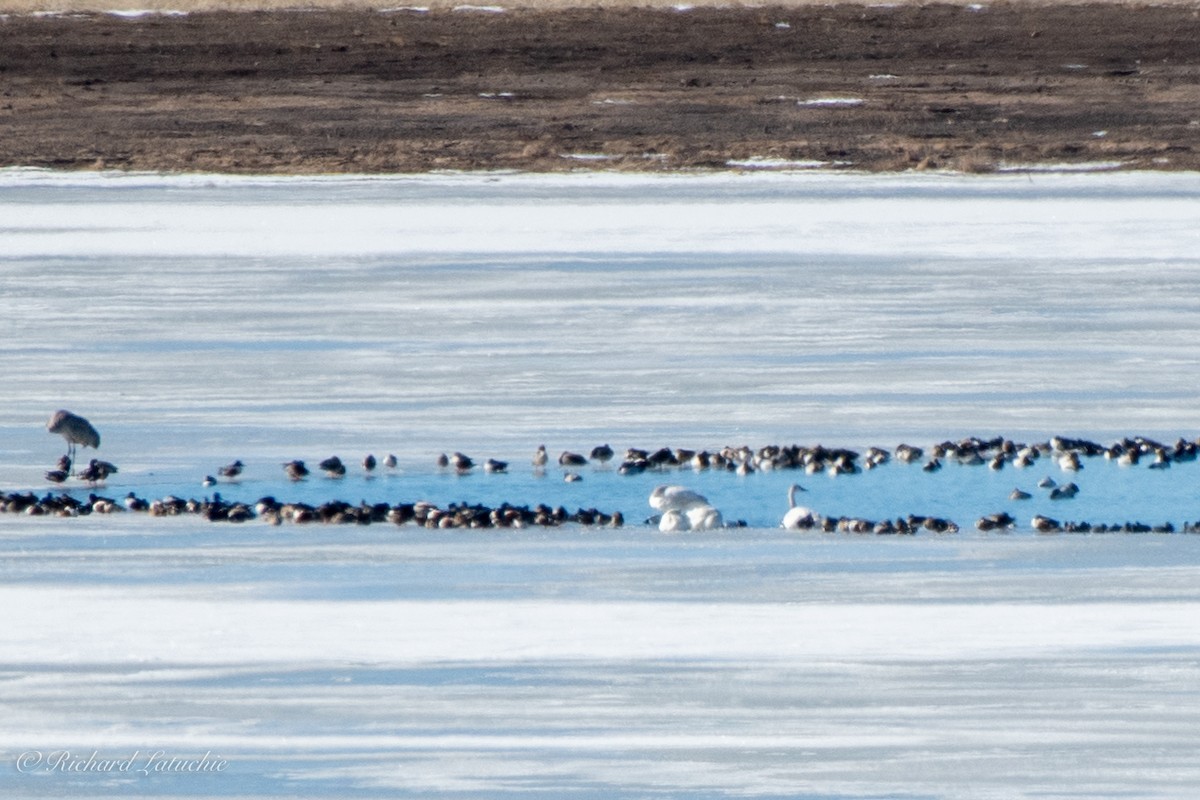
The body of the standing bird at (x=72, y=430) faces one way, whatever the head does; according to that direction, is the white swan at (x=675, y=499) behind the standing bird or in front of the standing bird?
behind

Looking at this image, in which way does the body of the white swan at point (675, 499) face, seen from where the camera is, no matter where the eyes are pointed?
to the viewer's left

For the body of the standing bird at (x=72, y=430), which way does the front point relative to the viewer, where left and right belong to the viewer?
facing to the left of the viewer

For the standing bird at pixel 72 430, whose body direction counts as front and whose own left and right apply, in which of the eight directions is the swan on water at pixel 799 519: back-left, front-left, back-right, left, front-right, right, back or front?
back-left

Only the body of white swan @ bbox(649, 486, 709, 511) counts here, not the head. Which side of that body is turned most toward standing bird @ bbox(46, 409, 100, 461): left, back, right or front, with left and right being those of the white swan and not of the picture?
front

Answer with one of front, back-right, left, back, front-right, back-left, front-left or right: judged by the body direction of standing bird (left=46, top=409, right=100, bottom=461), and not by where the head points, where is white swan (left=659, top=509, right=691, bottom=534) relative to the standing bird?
back-left
